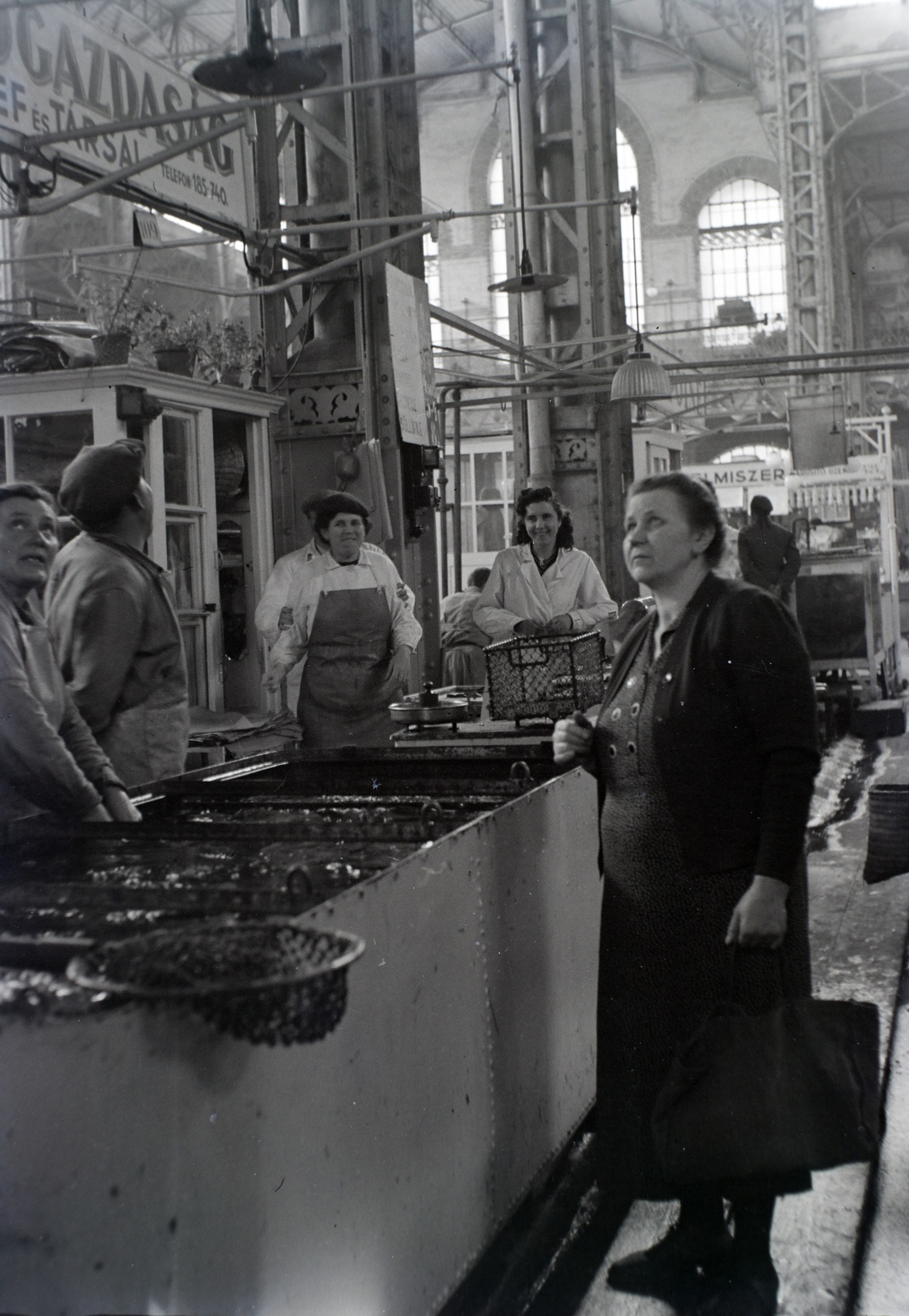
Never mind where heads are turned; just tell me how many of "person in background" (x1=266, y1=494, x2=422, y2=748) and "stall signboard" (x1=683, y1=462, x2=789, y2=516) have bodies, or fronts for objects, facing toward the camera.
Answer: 2

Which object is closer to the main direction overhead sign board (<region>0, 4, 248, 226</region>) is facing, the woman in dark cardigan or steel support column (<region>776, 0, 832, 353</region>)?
the woman in dark cardigan

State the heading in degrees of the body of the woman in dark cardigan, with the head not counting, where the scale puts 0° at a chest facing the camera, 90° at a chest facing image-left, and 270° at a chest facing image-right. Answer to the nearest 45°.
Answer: approximately 45°

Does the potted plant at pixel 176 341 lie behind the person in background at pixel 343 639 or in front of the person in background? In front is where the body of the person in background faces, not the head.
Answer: behind

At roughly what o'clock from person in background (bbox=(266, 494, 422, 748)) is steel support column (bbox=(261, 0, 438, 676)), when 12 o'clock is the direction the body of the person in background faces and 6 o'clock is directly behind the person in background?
The steel support column is roughly at 6 o'clock from the person in background.

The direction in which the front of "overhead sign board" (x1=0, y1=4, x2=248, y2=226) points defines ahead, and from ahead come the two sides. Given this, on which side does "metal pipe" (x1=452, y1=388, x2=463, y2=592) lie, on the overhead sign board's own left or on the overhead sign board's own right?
on the overhead sign board's own left

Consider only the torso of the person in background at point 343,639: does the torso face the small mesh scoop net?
yes

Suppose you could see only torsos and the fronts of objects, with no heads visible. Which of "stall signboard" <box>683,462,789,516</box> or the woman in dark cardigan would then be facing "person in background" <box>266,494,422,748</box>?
the stall signboard

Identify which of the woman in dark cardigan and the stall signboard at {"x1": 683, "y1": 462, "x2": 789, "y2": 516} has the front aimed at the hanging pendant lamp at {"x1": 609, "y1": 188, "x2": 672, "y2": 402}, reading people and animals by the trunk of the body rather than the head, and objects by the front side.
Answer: the stall signboard

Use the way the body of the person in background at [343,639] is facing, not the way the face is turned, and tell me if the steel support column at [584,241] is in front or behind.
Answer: behind

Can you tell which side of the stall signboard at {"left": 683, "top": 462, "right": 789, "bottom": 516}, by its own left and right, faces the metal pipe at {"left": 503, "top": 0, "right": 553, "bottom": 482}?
front

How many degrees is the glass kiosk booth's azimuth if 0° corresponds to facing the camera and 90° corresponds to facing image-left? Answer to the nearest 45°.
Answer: approximately 315°

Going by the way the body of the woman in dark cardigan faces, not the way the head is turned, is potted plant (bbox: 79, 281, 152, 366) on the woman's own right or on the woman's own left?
on the woman's own right

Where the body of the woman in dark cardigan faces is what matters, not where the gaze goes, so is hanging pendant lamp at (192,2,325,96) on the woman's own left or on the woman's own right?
on the woman's own right
